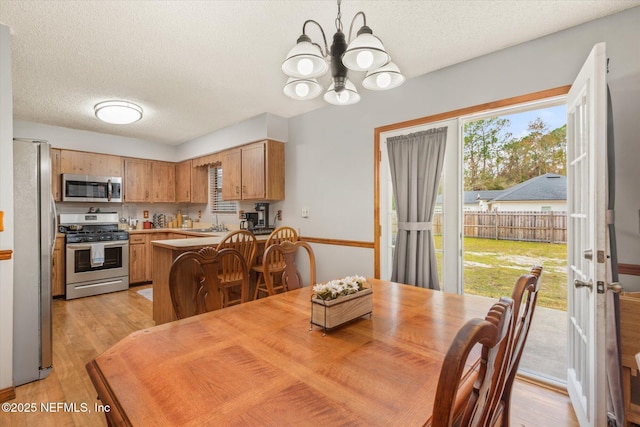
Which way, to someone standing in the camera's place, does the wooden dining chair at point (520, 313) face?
facing to the left of the viewer

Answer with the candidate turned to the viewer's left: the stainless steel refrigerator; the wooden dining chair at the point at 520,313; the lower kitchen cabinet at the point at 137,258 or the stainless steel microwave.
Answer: the wooden dining chair

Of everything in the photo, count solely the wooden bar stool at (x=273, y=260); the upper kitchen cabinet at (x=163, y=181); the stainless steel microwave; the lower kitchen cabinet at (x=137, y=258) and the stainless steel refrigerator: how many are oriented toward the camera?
3

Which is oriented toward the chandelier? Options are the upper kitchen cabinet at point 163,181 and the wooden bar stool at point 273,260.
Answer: the upper kitchen cabinet

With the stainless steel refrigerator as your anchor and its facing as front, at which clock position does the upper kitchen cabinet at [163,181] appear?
The upper kitchen cabinet is roughly at 10 o'clock from the stainless steel refrigerator.

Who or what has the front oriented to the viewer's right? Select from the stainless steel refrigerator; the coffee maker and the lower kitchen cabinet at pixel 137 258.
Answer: the stainless steel refrigerator

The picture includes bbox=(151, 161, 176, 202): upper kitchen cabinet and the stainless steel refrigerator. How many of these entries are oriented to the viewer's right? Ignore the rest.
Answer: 1

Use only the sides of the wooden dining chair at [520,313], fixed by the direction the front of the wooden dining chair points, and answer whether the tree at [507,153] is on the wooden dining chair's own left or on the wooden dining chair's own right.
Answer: on the wooden dining chair's own right
